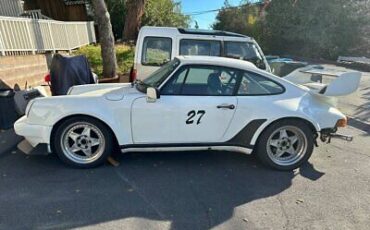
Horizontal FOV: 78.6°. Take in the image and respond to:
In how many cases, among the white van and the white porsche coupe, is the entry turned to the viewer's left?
1

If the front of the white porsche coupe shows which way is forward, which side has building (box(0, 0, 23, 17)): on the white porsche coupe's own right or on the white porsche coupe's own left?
on the white porsche coupe's own right

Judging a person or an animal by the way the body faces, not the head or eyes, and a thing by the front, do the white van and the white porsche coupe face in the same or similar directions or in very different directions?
very different directions

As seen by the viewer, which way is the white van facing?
to the viewer's right

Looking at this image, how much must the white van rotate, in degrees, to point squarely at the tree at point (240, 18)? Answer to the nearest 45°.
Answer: approximately 90° to its left

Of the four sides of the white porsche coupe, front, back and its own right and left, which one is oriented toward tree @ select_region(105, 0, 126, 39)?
right

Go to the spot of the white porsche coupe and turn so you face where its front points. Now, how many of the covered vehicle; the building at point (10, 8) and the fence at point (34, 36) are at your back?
0

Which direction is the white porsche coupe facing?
to the viewer's left

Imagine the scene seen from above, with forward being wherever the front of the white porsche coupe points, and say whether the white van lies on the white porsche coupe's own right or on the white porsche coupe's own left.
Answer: on the white porsche coupe's own right

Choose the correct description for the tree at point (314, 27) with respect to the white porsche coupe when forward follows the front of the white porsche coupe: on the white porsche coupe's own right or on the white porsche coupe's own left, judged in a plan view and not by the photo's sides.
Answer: on the white porsche coupe's own right

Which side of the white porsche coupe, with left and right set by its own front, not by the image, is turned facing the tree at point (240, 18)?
right

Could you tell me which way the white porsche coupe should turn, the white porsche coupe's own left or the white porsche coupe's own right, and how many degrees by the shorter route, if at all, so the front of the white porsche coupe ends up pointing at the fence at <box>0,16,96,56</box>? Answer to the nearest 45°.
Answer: approximately 45° to the white porsche coupe's own right

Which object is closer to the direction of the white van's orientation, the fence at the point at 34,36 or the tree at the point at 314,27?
the tree

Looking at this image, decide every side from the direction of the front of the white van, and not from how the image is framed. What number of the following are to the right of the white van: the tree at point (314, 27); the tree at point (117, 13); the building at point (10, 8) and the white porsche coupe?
1
